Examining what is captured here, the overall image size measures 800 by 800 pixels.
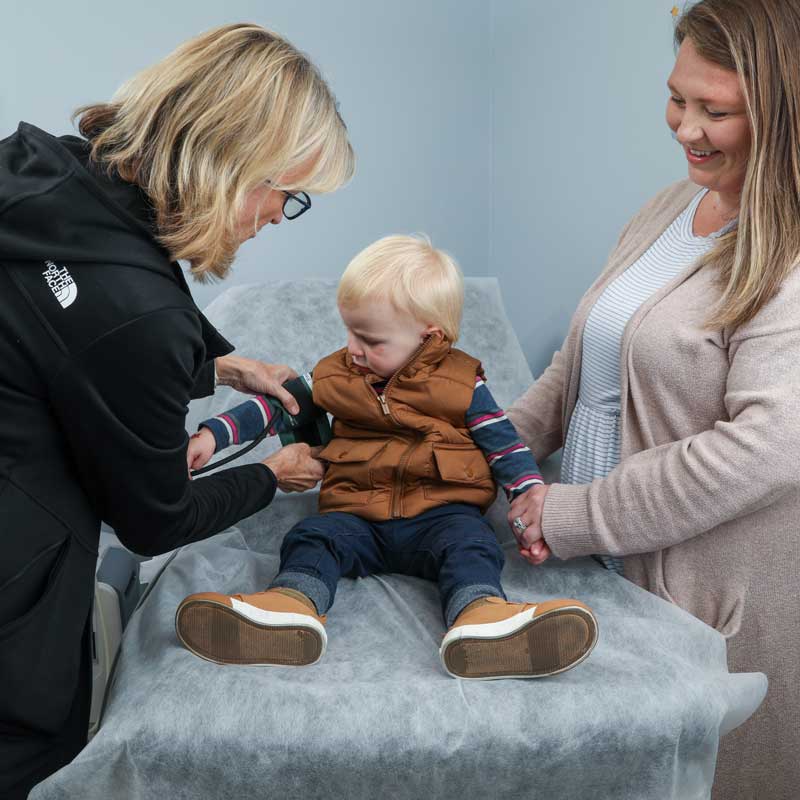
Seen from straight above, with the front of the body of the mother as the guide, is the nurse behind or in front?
in front

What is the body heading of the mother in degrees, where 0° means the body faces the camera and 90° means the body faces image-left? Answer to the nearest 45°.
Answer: approximately 45°

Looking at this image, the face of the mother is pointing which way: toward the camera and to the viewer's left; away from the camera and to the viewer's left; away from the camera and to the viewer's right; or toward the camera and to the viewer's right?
toward the camera and to the viewer's left

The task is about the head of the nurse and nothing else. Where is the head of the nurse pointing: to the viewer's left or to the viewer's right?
to the viewer's right

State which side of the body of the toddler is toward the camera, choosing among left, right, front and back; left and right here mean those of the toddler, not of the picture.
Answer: front

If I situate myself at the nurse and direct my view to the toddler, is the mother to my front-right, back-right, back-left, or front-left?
front-right

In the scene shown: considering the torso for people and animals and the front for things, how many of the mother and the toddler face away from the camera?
0

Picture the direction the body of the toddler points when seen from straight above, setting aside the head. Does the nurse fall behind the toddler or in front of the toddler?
in front

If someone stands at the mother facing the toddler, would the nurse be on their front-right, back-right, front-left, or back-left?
front-left
